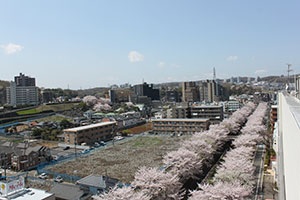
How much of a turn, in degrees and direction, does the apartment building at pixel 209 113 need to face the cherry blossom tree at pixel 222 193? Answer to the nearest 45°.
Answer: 0° — it already faces it

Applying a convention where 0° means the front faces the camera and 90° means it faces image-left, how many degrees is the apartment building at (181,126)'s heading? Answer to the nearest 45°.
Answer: approximately 0°

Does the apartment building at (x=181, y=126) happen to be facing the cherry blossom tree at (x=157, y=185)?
yes

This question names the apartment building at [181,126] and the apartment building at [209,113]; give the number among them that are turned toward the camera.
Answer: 2

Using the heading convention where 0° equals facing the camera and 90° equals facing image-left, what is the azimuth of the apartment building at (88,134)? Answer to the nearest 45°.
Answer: approximately 315°

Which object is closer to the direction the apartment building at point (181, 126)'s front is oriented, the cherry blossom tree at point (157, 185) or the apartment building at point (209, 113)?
the cherry blossom tree

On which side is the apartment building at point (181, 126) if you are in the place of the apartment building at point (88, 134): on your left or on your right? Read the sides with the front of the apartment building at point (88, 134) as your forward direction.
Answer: on your left

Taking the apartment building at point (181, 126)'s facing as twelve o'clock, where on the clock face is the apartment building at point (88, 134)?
the apartment building at point (88, 134) is roughly at 2 o'clock from the apartment building at point (181, 126).

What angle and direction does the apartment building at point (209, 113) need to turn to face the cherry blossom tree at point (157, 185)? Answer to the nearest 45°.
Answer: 0° — it already faces it
